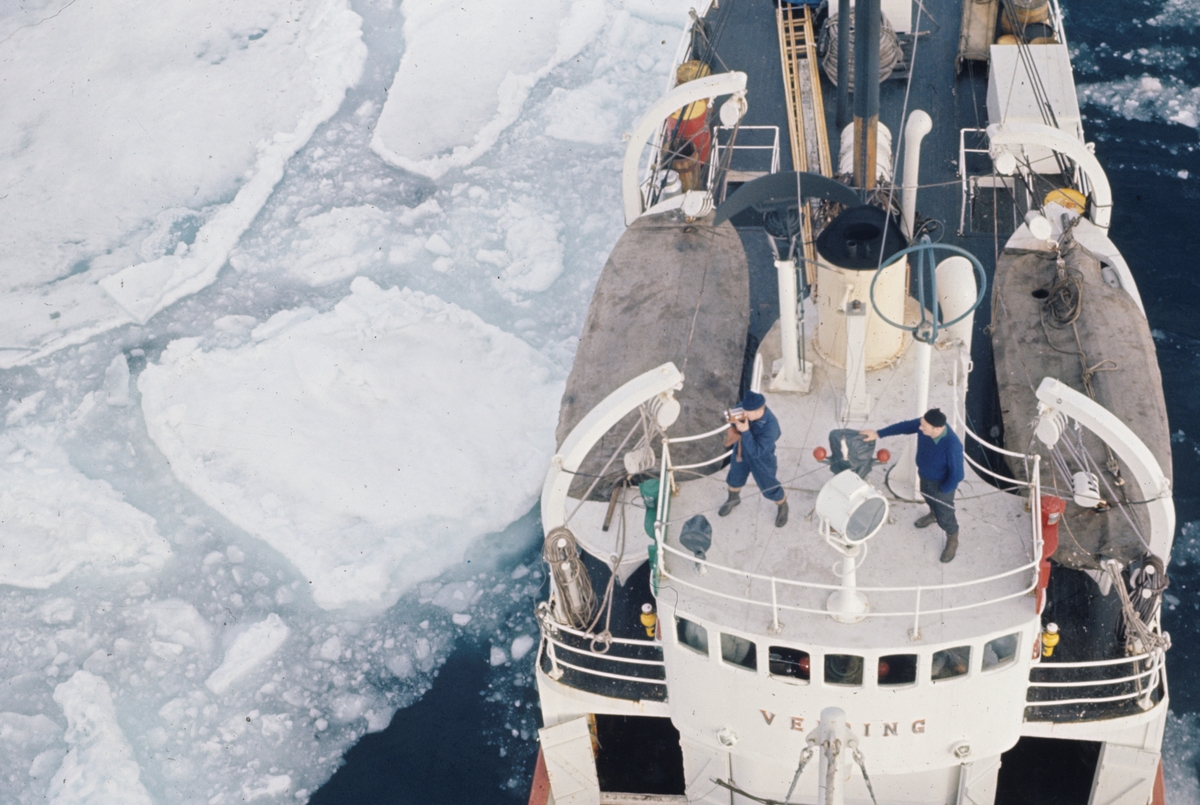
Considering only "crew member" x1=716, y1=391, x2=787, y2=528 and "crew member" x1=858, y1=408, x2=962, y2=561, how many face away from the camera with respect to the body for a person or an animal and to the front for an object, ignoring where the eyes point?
0

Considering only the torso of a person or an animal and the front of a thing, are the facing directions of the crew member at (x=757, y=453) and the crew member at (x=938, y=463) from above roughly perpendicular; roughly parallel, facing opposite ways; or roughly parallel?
roughly parallel

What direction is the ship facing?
toward the camera

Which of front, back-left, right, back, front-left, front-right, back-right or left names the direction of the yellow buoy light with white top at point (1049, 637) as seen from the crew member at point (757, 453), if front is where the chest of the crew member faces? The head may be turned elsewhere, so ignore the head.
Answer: back-left

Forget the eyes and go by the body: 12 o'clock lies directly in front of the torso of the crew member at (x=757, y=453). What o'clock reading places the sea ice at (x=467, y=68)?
The sea ice is roughly at 4 o'clock from the crew member.

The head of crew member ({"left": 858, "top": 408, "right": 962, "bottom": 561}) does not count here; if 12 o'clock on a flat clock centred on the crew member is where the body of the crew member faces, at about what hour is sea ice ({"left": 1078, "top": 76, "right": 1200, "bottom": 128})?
The sea ice is roughly at 5 o'clock from the crew member.

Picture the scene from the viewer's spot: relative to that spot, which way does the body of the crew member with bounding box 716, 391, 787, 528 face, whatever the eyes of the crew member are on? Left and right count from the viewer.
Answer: facing the viewer and to the left of the viewer
